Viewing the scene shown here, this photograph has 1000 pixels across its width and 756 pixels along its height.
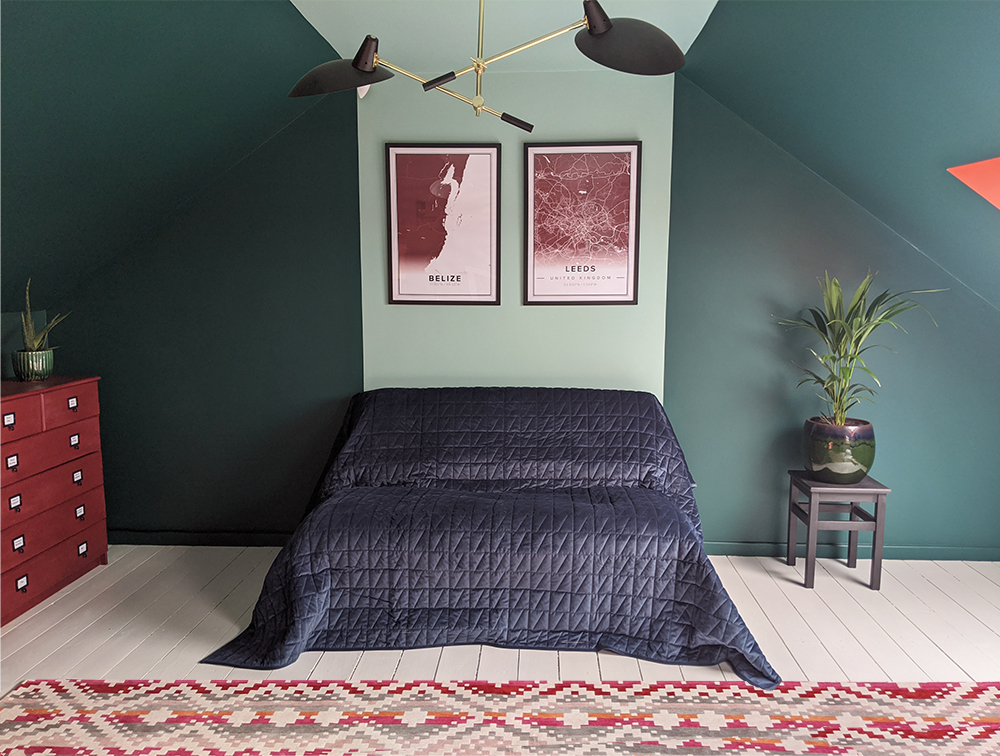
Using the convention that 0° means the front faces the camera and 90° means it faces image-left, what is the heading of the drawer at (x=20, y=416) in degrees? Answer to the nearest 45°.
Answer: approximately 315°

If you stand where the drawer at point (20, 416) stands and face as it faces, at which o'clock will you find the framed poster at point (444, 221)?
The framed poster is roughly at 11 o'clock from the drawer.

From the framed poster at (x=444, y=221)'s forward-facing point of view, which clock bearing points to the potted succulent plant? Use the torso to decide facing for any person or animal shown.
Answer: The potted succulent plant is roughly at 3 o'clock from the framed poster.

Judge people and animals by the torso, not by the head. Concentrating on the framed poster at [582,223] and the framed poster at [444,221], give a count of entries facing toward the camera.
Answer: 2

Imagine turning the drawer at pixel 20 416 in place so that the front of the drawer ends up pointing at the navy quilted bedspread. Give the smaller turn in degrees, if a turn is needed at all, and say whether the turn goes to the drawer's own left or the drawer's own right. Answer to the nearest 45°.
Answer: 0° — it already faces it

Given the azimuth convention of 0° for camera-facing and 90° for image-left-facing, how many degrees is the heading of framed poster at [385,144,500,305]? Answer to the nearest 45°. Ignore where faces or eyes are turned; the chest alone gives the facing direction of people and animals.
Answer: approximately 0°

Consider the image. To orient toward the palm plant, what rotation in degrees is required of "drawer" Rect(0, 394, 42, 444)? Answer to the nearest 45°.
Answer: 0° — it already faces it

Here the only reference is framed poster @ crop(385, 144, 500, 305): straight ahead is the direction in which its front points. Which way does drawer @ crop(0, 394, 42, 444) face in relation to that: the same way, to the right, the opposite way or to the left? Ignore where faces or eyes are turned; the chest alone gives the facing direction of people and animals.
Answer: to the left
